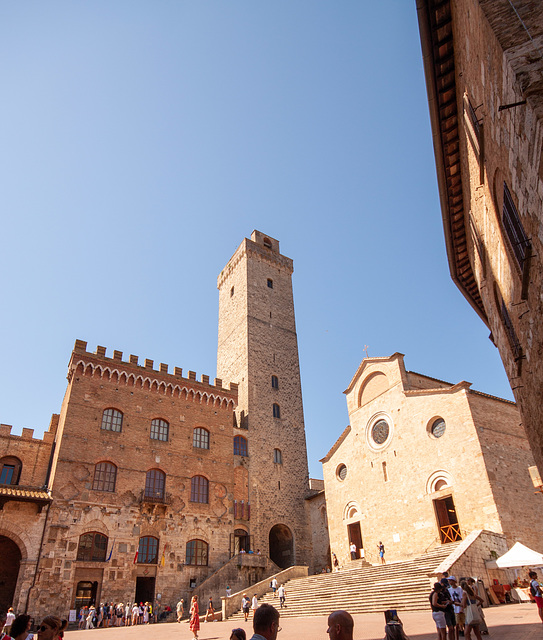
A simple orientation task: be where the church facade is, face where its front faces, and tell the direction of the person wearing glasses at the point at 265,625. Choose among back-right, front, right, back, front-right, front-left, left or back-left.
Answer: front-left

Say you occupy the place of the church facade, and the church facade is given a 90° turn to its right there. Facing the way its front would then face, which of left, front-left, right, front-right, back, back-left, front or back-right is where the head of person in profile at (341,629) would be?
back-left

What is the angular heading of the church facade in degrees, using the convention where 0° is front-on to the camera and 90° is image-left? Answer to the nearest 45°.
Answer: approximately 45°

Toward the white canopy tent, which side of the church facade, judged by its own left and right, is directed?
left

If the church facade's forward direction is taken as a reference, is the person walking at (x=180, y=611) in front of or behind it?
in front

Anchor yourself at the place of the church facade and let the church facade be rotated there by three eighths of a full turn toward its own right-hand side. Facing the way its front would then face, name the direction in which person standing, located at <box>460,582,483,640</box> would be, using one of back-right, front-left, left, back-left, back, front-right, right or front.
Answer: back

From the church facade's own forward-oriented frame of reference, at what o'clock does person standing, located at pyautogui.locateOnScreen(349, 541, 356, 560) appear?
The person standing is roughly at 3 o'clock from the church facade.

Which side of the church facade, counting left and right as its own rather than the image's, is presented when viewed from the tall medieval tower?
right

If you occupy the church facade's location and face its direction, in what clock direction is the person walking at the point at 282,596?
The person walking is roughly at 1 o'clock from the church facade.
